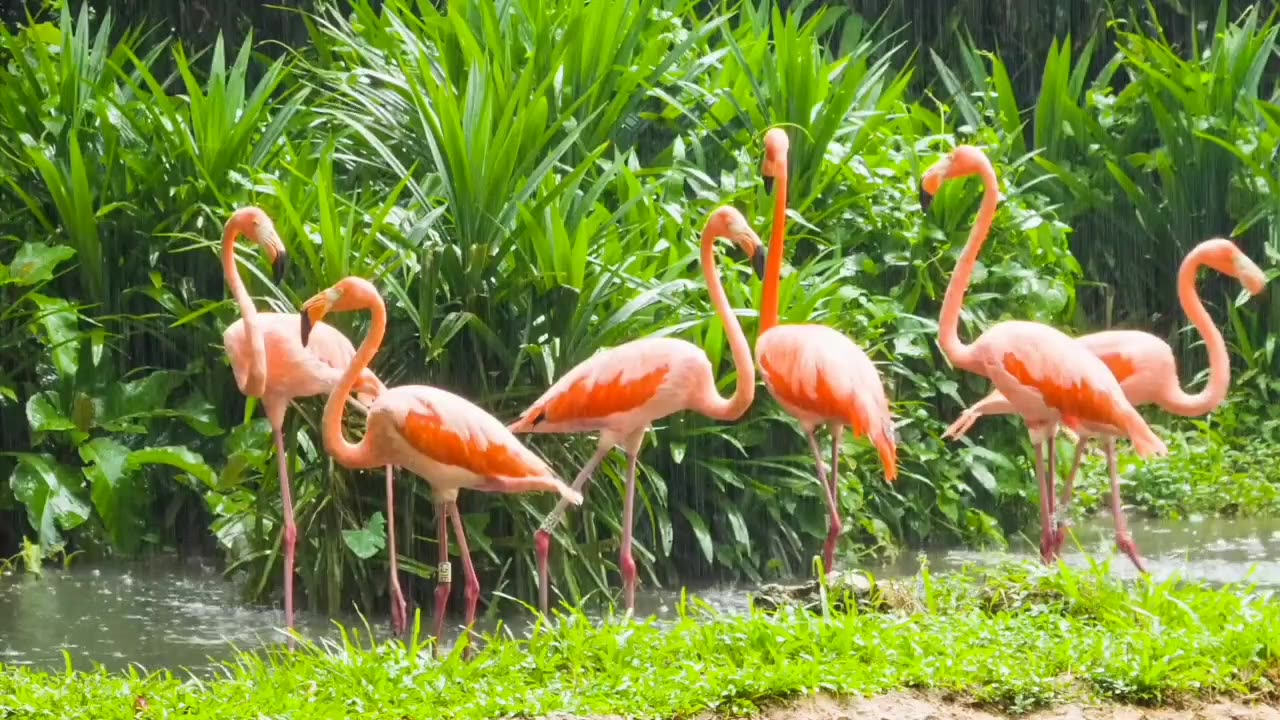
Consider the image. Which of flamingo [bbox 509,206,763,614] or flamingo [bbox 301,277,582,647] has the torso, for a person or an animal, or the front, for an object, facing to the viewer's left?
flamingo [bbox 301,277,582,647]

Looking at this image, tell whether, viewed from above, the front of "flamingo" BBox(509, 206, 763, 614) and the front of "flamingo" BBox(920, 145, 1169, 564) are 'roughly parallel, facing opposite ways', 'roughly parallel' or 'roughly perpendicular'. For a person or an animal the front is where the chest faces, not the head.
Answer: roughly parallel, facing opposite ways

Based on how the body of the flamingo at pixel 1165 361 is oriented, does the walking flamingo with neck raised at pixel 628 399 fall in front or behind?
behind

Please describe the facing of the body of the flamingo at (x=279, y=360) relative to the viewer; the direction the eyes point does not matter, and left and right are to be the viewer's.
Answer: facing the viewer and to the left of the viewer

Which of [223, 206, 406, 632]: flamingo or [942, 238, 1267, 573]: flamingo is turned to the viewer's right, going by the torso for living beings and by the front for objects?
[942, 238, 1267, 573]: flamingo

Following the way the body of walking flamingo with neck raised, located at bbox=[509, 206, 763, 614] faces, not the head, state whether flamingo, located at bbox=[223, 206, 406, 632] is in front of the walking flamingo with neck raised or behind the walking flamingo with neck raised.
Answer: behind

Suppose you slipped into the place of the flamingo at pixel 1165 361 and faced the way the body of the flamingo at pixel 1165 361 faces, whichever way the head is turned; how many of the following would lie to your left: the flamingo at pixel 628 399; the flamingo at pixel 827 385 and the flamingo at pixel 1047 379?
0

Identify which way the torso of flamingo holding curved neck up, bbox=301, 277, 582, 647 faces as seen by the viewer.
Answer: to the viewer's left

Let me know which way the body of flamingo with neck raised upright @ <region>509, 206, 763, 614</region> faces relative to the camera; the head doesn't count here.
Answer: to the viewer's right

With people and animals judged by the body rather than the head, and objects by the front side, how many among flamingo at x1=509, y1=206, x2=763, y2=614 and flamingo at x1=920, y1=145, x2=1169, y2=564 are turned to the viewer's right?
1

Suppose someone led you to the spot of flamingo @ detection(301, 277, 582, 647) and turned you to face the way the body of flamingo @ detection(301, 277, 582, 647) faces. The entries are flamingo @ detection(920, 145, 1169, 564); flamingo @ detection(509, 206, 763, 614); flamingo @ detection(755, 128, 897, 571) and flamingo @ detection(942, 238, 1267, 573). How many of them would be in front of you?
0

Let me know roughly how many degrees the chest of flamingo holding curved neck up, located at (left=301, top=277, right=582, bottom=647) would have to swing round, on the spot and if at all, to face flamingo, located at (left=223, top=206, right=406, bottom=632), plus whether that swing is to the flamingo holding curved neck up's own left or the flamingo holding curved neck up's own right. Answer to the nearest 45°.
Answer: approximately 45° to the flamingo holding curved neck up's own right

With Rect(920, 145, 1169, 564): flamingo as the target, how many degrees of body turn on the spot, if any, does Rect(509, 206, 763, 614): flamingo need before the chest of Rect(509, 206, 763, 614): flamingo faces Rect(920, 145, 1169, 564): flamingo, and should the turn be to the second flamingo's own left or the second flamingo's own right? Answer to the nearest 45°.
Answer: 0° — it already faces it

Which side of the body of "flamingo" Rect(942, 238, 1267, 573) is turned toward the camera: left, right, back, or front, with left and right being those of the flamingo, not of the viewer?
right

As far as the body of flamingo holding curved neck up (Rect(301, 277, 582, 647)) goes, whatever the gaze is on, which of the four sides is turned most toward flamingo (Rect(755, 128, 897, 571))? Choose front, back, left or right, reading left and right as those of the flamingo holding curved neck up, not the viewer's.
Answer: back

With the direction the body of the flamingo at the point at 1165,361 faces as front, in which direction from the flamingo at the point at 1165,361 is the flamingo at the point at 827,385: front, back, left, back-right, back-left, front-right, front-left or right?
back-right

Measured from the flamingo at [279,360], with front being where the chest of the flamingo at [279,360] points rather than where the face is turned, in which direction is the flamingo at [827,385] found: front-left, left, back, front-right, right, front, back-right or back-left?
back-left

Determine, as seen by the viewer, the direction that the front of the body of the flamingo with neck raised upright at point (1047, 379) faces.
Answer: to the viewer's left
